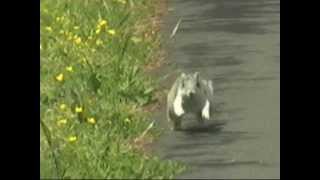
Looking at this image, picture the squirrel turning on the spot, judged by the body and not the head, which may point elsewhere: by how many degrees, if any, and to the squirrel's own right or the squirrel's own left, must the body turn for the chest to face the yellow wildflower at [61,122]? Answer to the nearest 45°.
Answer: approximately 90° to the squirrel's own right

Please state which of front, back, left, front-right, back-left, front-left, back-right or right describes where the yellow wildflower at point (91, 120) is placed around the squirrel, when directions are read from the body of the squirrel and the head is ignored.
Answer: right

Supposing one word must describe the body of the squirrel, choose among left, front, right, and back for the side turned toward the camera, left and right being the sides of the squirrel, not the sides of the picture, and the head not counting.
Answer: front
